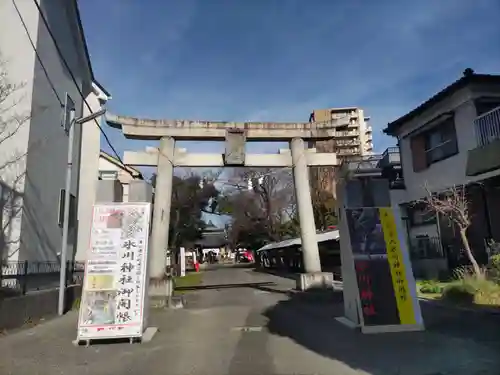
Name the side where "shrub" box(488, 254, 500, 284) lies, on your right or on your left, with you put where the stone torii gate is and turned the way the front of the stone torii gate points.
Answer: on your left

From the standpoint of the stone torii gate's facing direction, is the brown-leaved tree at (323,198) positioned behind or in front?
behind

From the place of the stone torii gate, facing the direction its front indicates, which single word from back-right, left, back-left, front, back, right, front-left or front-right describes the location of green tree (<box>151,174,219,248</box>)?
back

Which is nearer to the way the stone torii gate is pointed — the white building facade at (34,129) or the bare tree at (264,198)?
the white building facade

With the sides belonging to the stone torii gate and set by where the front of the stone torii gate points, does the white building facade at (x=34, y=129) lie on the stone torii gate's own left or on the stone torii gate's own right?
on the stone torii gate's own right

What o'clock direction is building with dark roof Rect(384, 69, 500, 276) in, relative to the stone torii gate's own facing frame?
The building with dark roof is roughly at 9 o'clock from the stone torii gate.

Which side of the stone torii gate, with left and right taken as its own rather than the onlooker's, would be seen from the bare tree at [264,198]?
back

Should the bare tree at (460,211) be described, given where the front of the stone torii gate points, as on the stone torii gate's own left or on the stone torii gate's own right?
on the stone torii gate's own left

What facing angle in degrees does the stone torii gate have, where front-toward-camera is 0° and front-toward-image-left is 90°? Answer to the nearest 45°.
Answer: approximately 0°

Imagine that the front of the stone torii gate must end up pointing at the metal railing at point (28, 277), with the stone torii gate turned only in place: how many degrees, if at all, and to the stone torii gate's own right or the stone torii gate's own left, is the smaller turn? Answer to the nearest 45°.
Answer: approximately 45° to the stone torii gate's own right
